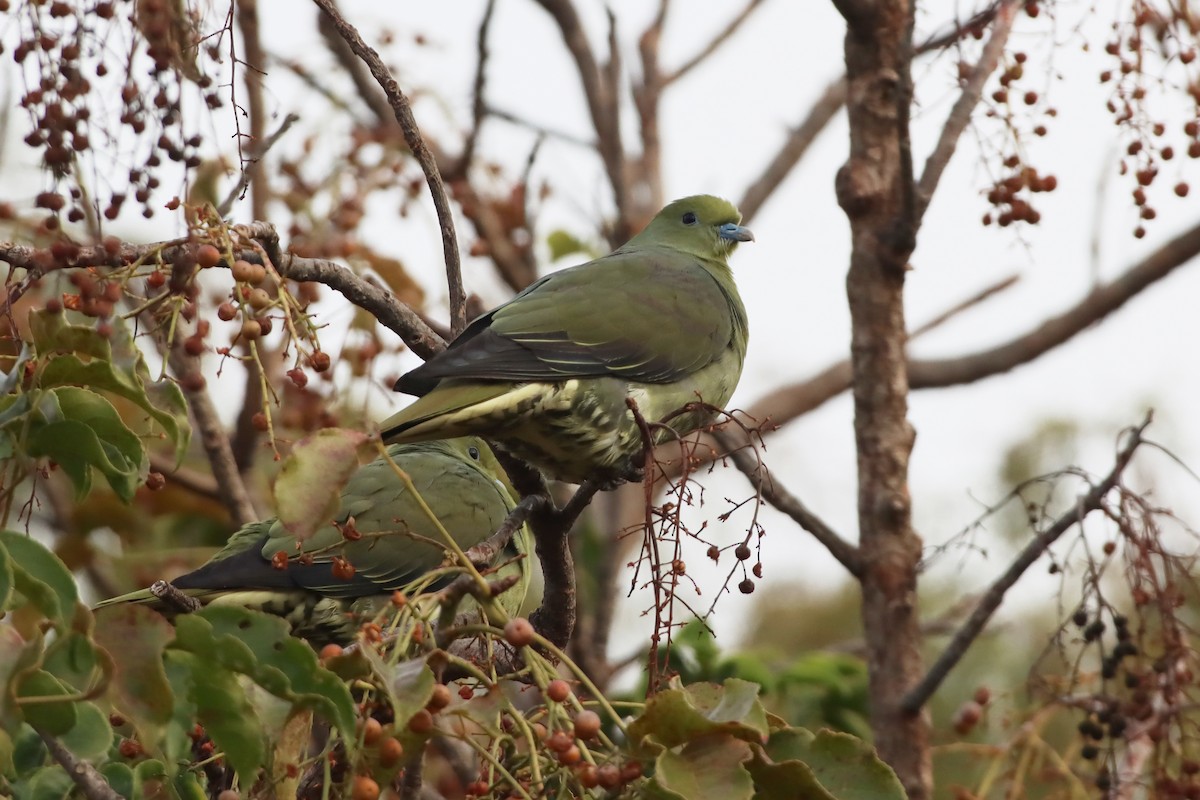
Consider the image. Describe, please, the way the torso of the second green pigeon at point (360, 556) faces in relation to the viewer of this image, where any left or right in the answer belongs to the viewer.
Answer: facing to the right of the viewer

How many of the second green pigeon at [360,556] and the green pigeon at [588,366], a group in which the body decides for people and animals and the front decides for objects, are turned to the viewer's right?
2

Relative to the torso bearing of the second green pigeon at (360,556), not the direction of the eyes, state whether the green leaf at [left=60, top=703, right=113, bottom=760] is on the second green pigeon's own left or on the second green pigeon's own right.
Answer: on the second green pigeon's own right

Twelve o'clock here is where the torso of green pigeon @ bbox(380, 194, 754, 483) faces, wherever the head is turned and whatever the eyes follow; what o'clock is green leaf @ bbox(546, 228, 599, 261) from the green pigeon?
The green leaf is roughly at 9 o'clock from the green pigeon.

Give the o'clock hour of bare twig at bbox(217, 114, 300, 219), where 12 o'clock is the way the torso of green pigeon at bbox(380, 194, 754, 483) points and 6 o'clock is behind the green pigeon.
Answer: The bare twig is roughly at 7 o'clock from the green pigeon.

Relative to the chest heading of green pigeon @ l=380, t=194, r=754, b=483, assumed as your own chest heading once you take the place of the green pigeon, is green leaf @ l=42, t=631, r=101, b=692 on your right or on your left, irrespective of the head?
on your right

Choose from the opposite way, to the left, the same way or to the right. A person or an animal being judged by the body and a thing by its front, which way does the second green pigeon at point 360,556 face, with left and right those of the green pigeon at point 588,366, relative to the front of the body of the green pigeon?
the same way

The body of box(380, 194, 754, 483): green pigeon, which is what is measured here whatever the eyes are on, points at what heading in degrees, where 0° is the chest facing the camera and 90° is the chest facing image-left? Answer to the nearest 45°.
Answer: approximately 270°
